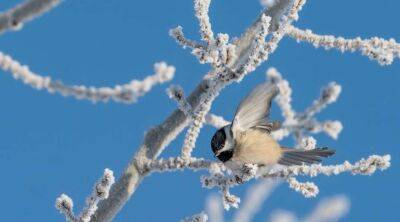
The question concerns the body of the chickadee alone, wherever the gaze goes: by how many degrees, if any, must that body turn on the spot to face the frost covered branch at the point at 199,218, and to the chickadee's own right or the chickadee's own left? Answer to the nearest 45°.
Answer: approximately 45° to the chickadee's own left

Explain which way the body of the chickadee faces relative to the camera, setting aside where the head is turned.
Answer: to the viewer's left
